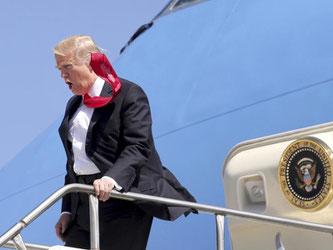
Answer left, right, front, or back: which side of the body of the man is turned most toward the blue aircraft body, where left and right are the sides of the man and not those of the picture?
back

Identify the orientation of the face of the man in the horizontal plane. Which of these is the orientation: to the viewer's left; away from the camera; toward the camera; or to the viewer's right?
to the viewer's left

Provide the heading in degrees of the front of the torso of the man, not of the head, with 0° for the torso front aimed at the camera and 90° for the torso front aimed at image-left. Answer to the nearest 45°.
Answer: approximately 45°
